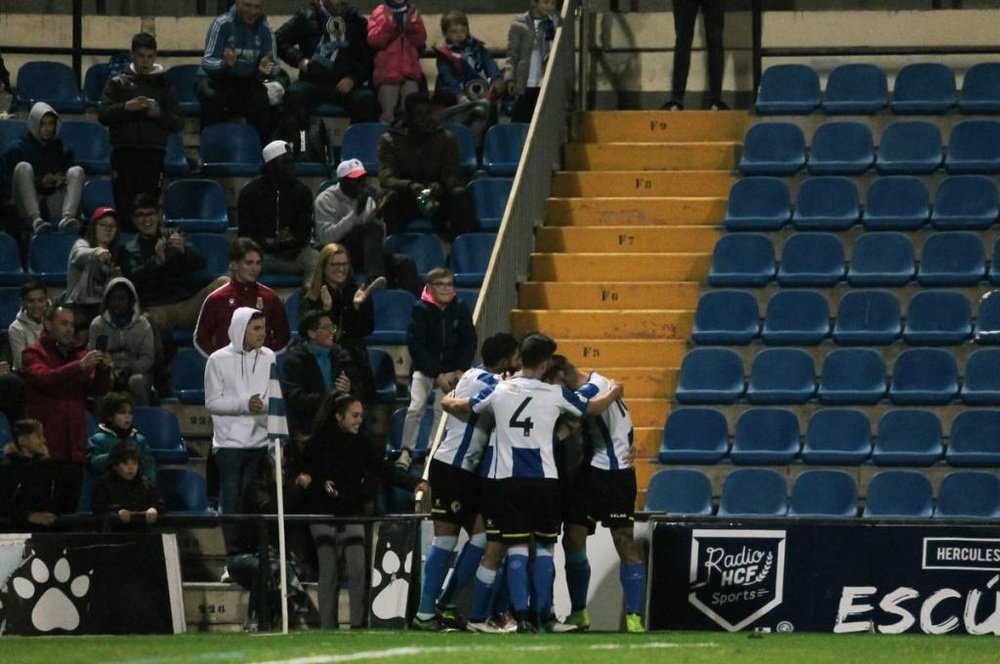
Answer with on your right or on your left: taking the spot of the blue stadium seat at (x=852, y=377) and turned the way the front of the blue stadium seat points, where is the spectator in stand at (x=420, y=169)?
on your right

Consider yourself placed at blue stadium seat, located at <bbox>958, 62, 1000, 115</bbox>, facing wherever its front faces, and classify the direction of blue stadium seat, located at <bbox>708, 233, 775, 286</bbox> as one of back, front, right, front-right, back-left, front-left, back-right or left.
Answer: front-right

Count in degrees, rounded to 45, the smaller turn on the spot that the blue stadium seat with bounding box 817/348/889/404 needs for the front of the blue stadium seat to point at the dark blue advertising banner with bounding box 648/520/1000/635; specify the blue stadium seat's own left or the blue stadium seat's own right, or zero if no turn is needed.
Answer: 0° — it already faces it

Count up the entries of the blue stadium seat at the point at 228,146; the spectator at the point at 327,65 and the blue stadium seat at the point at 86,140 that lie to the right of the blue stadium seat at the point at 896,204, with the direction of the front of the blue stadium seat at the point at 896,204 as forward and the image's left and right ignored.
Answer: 3

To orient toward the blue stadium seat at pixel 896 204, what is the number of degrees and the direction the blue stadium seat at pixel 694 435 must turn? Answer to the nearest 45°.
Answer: approximately 135° to its left

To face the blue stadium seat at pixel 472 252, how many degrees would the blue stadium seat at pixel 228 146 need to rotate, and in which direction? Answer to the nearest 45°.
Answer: approximately 45° to its left

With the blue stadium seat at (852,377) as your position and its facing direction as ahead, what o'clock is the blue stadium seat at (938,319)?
the blue stadium seat at (938,319) is roughly at 8 o'clock from the blue stadium seat at (852,377).

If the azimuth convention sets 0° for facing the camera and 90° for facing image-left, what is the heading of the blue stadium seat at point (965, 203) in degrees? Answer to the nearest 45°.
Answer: approximately 0°
